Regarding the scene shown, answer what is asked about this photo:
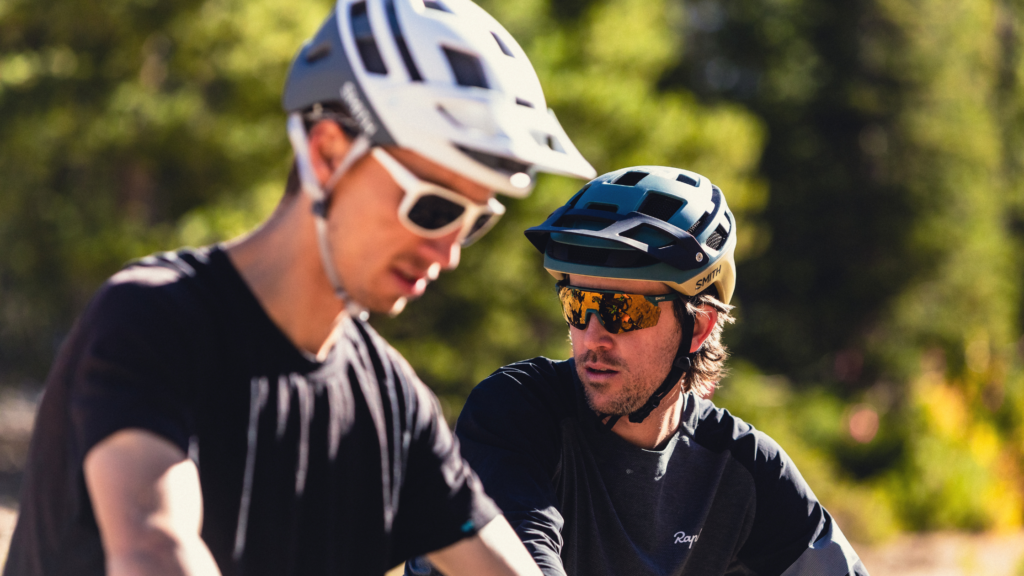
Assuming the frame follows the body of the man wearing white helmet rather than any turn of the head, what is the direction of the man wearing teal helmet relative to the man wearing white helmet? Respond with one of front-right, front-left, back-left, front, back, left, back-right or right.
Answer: left

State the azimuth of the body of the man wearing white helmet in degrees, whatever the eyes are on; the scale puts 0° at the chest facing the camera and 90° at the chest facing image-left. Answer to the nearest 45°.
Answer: approximately 315°
